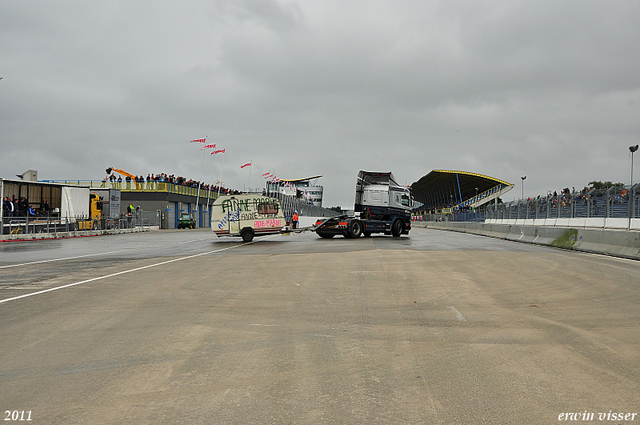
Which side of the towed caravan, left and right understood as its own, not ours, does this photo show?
right

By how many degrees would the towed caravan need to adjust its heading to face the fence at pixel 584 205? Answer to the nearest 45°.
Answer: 0° — it already faces it

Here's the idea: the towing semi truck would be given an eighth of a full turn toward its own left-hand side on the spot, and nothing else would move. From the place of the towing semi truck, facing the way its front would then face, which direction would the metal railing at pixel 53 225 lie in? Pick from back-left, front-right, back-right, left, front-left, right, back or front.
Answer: left

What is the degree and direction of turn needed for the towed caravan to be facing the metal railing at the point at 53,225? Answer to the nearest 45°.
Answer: approximately 135° to its left

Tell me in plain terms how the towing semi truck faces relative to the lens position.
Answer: facing away from the viewer and to the right of the viewer

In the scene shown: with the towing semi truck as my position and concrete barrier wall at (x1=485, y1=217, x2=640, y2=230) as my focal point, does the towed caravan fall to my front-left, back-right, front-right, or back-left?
back-right

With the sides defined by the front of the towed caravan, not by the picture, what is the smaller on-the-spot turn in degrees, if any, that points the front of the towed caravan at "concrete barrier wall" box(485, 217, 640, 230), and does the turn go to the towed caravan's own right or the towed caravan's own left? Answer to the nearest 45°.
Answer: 0° — it already faces it

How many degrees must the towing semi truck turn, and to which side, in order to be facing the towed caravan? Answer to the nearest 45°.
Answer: approximately 180°

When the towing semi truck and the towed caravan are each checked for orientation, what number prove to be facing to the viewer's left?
0
